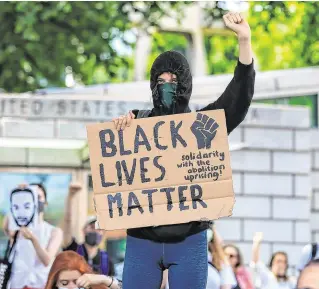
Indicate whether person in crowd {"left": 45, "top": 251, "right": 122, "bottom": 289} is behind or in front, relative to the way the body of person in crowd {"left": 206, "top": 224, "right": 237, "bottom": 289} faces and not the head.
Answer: in front

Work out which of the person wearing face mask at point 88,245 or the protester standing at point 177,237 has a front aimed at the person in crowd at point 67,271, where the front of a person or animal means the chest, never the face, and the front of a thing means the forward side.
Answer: the person wearing face mask

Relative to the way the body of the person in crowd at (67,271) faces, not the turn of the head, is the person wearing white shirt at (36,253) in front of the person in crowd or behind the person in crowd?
behind

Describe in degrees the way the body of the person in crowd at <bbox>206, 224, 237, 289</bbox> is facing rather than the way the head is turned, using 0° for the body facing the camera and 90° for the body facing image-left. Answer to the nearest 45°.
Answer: approximately 0°

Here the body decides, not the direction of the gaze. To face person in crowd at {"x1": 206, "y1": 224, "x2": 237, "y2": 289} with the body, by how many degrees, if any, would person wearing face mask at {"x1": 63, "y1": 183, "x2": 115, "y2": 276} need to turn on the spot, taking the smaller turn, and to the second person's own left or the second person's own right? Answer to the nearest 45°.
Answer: approximately 90° to the second person's own left

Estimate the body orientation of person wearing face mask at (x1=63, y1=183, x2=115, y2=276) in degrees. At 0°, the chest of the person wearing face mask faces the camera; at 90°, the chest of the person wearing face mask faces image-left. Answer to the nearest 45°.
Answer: approximately 0°
